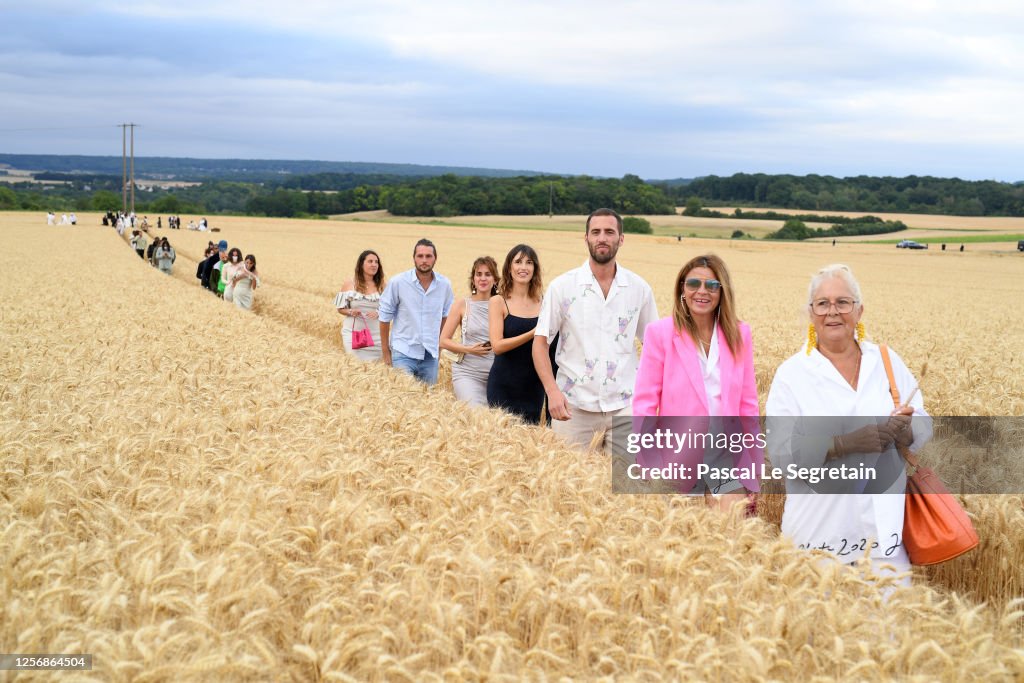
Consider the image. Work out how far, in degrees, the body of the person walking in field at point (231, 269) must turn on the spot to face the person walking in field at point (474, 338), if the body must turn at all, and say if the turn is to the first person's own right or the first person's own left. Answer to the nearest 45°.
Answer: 0° — they already face them

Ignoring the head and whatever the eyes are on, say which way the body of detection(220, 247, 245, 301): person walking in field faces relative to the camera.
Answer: toward the camera

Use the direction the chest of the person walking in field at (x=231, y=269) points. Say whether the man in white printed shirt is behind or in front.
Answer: in front

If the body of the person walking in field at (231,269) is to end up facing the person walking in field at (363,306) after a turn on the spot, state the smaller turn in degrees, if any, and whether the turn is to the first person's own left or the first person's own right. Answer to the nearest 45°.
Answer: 0° — they already face them

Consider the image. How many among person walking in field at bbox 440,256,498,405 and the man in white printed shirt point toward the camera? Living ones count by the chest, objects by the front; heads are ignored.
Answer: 2

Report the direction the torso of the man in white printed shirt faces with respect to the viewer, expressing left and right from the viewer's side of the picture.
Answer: facing the viewer

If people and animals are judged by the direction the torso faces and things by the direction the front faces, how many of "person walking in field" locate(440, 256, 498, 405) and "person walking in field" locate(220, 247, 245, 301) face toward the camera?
2

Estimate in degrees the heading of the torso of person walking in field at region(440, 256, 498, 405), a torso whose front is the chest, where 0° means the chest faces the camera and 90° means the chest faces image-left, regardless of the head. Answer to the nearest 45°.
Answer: approximately 0°
